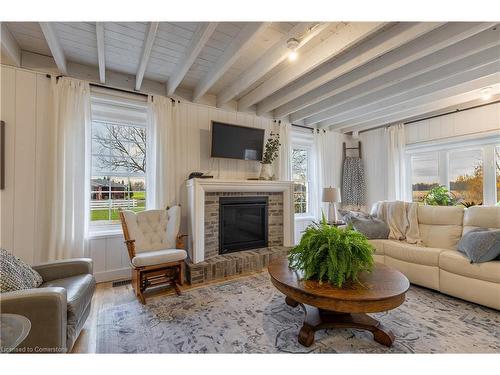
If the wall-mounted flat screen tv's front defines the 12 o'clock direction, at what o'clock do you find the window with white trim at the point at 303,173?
The window with white trim is roughly at 9 o'clock from the wall-mounted flat screen tv.

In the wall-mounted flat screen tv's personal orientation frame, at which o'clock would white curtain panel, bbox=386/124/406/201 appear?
The white curtain panel is roughly at 10 o'clock from the wall-mounted flat screen tv.

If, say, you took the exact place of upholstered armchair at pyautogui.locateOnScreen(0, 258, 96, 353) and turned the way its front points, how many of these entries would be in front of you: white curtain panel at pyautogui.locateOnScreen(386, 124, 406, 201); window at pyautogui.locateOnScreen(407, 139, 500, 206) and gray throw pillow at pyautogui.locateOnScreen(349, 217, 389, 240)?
3

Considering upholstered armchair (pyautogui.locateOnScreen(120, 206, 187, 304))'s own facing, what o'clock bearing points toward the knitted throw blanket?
The knitted throw blanket is roughly at 10 o'clock from the upholstered armchair.

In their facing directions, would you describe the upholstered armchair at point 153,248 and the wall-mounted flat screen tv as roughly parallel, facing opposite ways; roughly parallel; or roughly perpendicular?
roughly parallel

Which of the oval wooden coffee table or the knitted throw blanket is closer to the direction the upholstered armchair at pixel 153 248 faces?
the oval wooden coffee table

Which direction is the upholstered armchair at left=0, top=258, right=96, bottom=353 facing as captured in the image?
to the viewer's right

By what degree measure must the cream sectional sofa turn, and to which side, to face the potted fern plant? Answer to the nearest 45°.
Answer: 0° — it already faces it

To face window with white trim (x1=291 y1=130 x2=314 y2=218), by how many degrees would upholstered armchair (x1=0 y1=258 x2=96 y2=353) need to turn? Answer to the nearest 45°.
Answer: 0° — it already faces it

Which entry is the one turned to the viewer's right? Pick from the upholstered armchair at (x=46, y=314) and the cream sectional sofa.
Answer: the upholstered armchair

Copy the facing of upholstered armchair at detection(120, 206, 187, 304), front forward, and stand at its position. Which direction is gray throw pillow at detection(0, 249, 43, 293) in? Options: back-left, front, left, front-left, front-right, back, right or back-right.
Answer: right

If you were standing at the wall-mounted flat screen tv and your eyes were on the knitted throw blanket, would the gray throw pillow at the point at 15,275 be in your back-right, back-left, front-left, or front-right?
back-right

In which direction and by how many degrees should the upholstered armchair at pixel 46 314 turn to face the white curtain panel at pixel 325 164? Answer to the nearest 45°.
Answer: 0° — it already faces it

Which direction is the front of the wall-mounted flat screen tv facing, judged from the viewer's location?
facing the viewer and to the right of the viewer

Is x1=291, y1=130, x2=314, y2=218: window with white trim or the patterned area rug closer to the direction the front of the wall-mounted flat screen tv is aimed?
the patterned area rug

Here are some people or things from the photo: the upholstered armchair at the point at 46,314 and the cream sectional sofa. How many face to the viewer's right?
1

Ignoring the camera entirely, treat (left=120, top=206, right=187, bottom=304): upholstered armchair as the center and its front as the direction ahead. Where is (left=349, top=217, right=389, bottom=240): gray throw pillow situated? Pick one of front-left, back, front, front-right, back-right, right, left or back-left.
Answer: front-left

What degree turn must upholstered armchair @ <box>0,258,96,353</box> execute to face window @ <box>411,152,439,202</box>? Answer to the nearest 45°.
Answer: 0° — it already faces it
